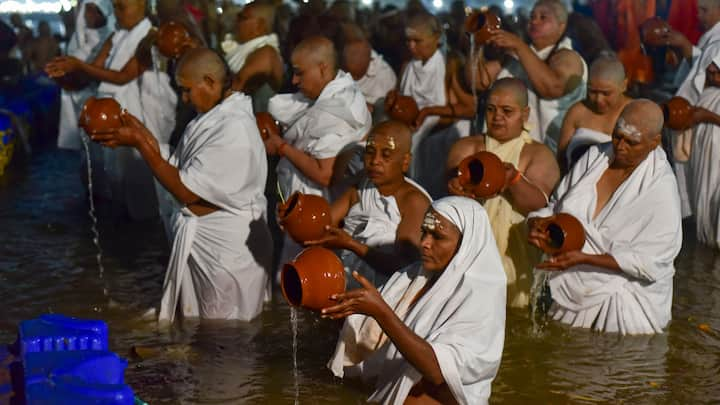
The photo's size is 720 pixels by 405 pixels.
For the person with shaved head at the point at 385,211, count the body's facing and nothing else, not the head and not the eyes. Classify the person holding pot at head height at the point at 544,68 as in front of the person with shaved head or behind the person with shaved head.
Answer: behind

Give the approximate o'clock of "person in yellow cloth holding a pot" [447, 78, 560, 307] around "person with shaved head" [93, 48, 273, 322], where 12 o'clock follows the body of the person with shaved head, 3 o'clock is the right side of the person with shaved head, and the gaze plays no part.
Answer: The person in yellow cloth holding a pot is roughly at 6 o'clock from the person with shaved head.

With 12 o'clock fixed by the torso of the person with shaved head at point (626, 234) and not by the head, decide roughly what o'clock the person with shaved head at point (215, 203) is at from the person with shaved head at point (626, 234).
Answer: the person with shaved head at point (215, 203) is roughly at 1 o'clock from the person with shaved head at point (626, 234).

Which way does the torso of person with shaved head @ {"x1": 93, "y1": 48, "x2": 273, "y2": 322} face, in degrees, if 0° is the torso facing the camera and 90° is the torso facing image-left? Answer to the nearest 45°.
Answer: approximately 90°

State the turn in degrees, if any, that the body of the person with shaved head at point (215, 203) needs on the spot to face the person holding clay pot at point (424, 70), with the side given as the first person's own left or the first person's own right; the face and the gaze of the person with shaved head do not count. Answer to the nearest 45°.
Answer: approximately 135° to the first person's own right

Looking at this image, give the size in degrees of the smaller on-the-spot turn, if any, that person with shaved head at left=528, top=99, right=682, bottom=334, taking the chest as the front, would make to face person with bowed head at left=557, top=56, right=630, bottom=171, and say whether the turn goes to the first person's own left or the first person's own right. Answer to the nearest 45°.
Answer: approximately 135° to the first person's own right

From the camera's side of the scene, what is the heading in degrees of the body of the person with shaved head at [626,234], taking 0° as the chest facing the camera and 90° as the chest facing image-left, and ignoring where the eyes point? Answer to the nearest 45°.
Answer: approximately 45°

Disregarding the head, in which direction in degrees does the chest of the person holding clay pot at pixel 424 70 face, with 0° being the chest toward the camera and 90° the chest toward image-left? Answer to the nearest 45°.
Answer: approximately 45°
